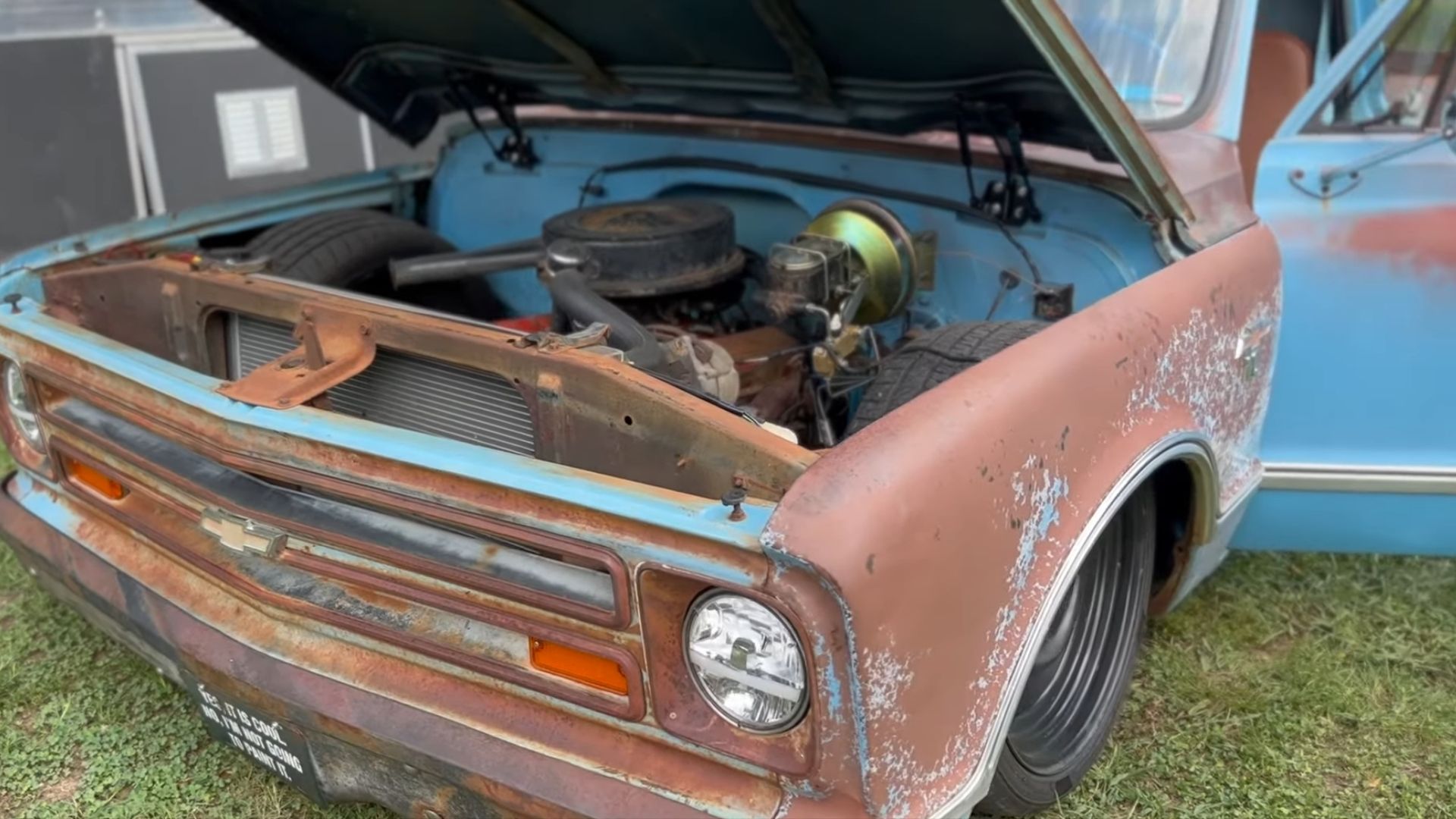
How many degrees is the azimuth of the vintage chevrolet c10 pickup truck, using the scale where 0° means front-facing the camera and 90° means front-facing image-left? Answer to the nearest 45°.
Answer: approximately 45°
